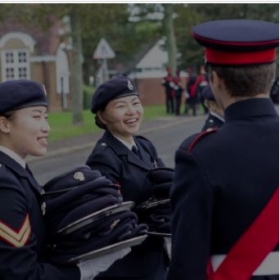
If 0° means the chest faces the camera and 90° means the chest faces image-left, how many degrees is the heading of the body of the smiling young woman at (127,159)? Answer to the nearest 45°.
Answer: approximately 315°

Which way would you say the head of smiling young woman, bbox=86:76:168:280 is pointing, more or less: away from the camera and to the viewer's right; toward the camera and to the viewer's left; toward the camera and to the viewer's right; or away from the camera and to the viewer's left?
toward the camera and to the viewer's right
